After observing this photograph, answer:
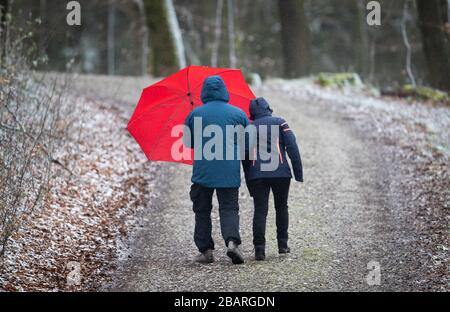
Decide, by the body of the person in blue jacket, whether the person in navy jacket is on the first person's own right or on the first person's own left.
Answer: on the first person's own right

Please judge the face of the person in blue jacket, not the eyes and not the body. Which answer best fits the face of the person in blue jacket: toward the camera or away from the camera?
away from the camera

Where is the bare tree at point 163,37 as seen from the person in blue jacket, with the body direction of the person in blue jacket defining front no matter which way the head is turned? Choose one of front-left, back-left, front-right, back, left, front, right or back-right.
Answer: front

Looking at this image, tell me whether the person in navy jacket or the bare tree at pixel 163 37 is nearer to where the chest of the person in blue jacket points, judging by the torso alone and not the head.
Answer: the bare tree

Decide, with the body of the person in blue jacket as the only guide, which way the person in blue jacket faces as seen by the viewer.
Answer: away from the camera
